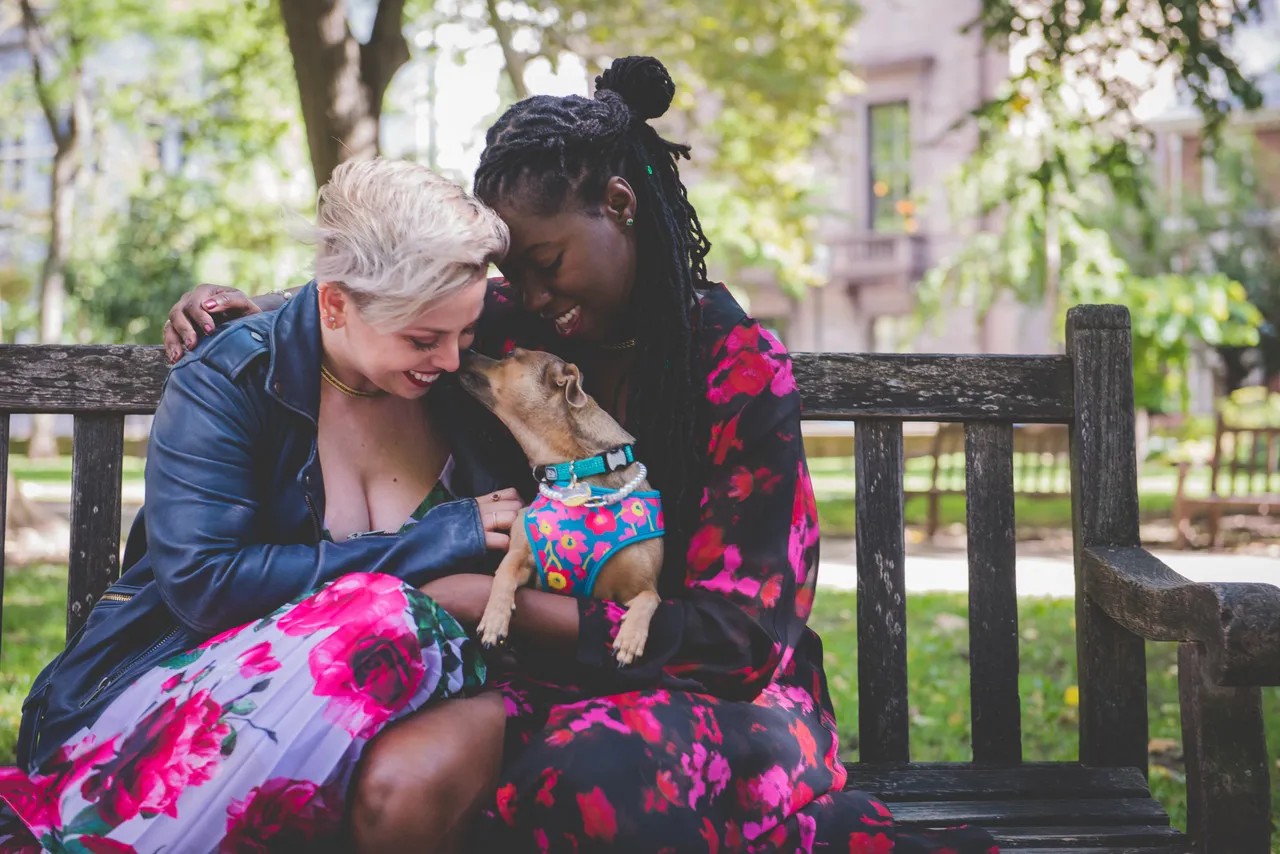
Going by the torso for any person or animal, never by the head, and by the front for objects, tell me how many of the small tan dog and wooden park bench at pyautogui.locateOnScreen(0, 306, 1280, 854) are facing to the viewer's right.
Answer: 0

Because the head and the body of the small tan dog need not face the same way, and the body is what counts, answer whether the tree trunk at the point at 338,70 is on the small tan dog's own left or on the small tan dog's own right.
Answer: on the small tan dog's own right

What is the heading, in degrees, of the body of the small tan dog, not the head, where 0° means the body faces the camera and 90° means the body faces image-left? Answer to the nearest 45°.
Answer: approximately 45°

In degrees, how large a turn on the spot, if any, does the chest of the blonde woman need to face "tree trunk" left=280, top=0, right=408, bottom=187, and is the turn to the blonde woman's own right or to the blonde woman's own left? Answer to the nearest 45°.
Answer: approximately 135° to the blonde woman's own left

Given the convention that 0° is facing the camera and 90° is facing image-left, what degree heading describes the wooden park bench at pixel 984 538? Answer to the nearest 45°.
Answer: approximately 0°

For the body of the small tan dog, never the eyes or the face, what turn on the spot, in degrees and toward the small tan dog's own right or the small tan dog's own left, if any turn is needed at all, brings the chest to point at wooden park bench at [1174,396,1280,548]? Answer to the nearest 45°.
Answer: approximately 180°

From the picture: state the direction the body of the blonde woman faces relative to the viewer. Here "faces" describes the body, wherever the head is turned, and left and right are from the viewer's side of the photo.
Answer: facing the viewer and to the right of the viewer

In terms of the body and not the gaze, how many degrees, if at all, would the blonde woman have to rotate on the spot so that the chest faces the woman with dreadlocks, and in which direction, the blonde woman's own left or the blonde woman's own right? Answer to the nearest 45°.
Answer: approximately 45° to the blonde woman's own left

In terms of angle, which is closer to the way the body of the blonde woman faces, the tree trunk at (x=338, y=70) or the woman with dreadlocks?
the woman with dreadlocks

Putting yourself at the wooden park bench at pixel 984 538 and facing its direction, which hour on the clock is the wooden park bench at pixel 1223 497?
the wooden park bench at pixel 1223 497 is roughly at 7 o'clock from the wooden park bench at pixel 984 538.

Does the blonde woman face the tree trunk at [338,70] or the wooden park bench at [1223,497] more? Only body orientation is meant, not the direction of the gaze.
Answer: the wooden park bench
